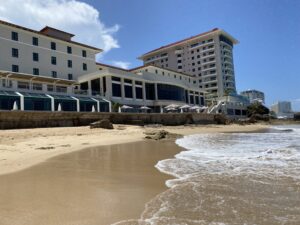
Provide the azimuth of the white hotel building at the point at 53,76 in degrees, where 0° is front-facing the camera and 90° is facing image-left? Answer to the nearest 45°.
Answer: approximately 315°
